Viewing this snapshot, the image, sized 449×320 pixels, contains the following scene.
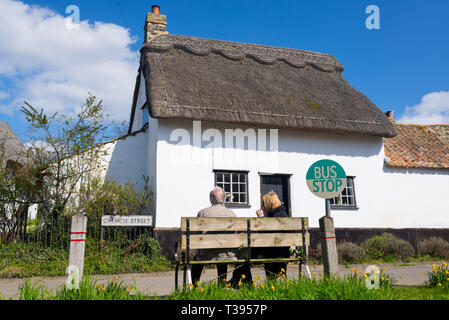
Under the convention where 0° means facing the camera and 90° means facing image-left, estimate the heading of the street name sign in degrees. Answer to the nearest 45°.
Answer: approximately 0°

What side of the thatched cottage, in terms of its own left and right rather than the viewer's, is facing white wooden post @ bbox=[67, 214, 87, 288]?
front

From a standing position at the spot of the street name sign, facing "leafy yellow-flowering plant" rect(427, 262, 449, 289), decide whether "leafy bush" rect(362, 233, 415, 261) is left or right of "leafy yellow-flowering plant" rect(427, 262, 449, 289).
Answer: left

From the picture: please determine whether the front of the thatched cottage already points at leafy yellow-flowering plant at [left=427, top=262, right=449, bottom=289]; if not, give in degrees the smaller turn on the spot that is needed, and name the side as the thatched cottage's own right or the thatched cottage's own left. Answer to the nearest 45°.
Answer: approximately 45° to the thatched cottage's own left

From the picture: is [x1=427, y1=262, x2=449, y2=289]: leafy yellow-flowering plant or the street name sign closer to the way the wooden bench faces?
the street name sign

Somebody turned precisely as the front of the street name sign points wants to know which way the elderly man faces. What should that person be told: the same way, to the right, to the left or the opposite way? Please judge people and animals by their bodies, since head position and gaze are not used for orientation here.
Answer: the opposite way

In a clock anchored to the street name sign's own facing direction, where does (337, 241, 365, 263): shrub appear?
The shrub is roughly at 9 o'clock from the street name sign.

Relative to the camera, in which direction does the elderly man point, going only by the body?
away from the camera

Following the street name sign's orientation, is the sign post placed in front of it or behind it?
in front

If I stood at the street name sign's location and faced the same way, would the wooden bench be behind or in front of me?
in front

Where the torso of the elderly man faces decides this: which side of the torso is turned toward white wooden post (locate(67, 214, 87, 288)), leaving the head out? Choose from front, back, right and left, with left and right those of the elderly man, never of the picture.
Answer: left

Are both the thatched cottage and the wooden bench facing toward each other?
yes

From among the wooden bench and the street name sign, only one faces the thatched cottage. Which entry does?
the wooden bench

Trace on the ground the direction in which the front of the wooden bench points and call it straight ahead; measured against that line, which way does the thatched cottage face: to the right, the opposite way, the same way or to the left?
the opposite way

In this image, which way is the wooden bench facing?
away from the camera

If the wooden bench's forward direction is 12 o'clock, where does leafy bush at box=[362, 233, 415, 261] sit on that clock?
The leafy bush is roughly at 1 o'clock from the wooden bench.
